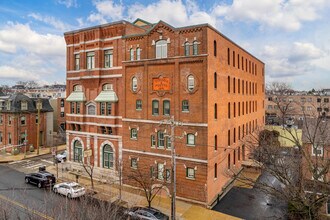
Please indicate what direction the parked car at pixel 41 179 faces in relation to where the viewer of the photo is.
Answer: facing away from the viewer and to the left of the viewer

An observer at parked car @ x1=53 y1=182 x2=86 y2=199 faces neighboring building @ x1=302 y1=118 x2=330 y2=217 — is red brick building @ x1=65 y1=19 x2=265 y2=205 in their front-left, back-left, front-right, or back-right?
front-left

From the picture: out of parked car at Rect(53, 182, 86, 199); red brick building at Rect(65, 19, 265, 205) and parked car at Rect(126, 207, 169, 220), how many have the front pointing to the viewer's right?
0

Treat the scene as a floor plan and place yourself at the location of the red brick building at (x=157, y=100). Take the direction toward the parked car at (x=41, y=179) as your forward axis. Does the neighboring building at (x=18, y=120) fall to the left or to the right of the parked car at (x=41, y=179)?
right

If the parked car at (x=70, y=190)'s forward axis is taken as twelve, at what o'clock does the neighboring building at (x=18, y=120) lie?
The neighboring building is roughly at 1 o'clock from the parked car.

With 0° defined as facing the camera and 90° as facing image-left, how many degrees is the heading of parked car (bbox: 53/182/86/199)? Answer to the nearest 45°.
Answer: approximately 135°

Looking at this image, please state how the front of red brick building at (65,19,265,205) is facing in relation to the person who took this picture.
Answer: facing the viewer and to the left of the viewer

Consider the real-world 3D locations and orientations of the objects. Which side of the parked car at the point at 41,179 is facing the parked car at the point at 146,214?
back

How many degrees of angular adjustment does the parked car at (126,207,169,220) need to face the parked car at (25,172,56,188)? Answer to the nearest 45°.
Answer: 0° — it already faces it

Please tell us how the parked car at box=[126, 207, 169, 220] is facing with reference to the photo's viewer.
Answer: facing away from the viewer and to the left of the viewer

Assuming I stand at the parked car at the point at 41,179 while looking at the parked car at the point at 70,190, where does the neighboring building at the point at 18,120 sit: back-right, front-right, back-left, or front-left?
back-left

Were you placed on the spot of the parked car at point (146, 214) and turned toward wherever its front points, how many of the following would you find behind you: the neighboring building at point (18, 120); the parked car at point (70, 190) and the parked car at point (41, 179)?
0

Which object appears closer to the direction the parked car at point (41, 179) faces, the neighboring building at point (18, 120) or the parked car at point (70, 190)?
the neighboring building

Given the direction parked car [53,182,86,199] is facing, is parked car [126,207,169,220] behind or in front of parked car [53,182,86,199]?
behind

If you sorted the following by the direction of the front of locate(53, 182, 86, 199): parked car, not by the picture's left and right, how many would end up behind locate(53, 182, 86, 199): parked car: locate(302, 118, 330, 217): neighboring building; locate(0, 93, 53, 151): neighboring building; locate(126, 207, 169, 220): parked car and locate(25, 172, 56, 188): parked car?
2

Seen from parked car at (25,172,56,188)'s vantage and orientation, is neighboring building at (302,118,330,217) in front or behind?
behind

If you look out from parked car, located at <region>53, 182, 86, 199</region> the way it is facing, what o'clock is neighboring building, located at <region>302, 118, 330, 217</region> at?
The neighboring building is roughly at 6 o'clock from the parked car.

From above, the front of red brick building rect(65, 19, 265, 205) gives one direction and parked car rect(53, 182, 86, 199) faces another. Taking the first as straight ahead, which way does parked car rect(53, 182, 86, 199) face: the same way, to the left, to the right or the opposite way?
to the right

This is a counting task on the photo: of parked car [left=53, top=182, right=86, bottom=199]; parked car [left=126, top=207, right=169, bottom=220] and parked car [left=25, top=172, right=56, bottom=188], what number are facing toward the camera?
0
